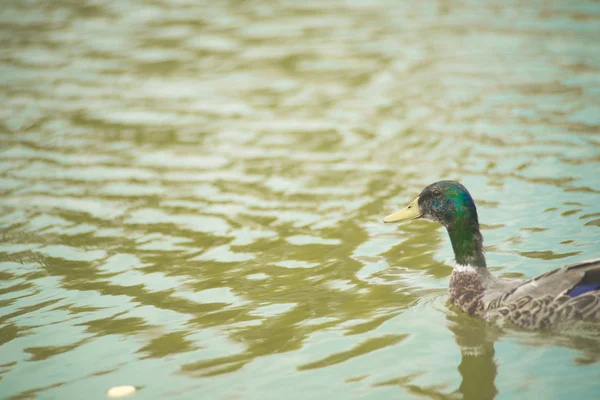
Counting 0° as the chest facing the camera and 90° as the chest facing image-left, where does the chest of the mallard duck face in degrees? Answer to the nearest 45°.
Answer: approximately 90°
